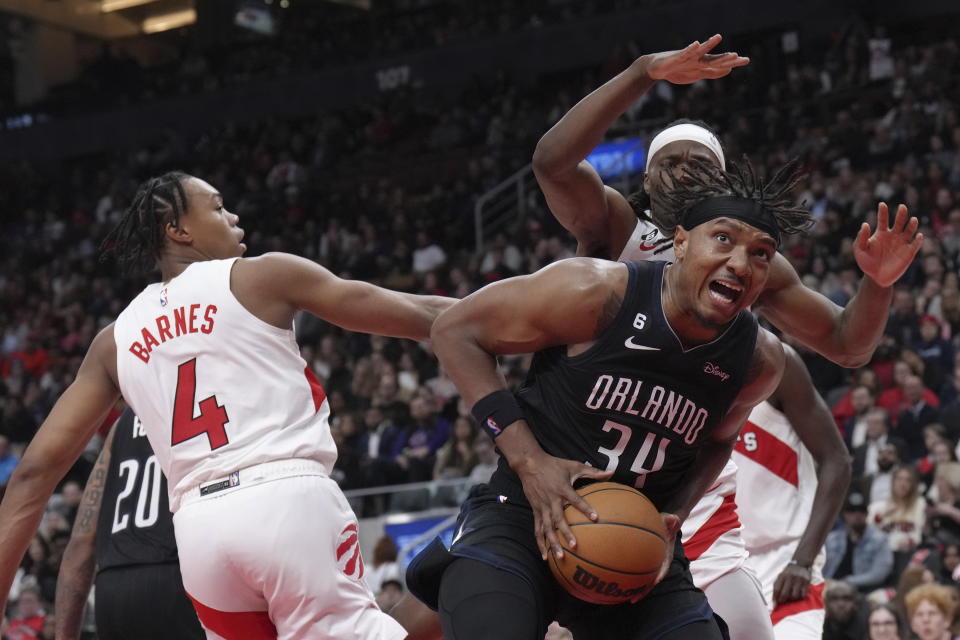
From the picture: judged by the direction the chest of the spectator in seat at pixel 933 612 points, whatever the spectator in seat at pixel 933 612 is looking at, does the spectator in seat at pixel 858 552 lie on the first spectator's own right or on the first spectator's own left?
on the first spectator's own right

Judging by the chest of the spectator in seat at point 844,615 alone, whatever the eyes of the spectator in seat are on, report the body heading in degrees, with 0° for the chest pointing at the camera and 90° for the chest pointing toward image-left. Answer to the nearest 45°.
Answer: approximately 45°

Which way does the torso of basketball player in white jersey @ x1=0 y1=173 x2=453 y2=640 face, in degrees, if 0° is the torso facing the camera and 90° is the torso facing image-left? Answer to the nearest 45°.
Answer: approximately 225°

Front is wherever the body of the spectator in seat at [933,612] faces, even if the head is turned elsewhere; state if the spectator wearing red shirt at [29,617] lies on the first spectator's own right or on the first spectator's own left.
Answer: on the first spectator's own right

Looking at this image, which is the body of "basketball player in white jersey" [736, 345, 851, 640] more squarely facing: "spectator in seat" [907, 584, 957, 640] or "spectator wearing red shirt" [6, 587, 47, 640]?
the spectator wearing red shirt

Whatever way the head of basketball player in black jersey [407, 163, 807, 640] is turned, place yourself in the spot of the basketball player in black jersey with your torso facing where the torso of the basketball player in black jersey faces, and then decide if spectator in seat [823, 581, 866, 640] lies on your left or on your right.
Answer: on your left

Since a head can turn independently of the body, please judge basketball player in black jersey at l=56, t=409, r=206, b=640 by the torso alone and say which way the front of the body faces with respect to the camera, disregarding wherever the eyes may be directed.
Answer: away from the camera

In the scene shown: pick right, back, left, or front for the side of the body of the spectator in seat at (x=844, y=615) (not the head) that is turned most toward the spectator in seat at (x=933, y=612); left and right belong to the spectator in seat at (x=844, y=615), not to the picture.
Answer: left

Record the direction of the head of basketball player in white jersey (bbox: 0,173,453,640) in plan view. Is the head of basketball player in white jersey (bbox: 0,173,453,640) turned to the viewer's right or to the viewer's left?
to the viewer's right
